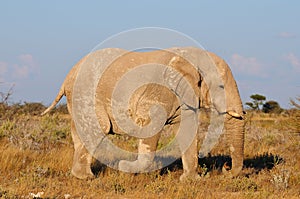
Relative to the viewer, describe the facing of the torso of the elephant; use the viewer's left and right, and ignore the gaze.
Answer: facing to the right of the viewer
